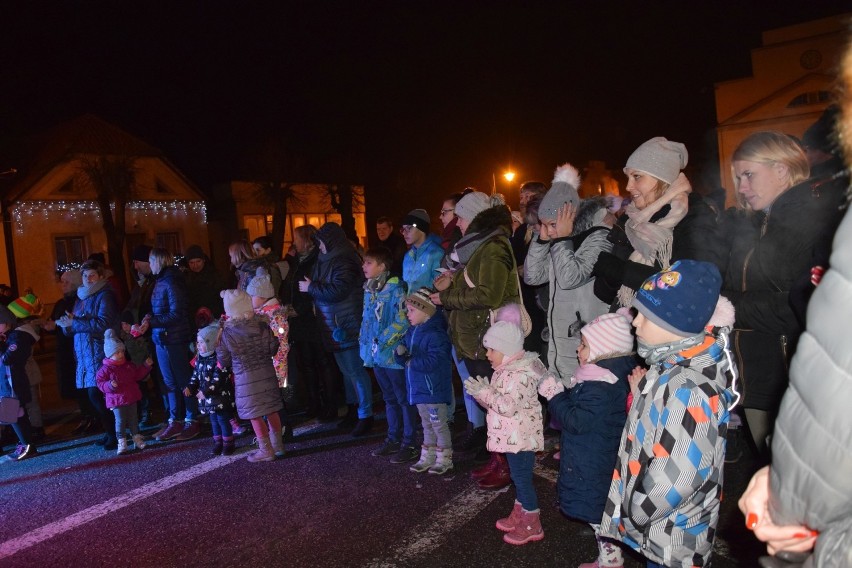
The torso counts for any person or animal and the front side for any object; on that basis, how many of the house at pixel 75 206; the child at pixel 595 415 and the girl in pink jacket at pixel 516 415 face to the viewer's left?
2

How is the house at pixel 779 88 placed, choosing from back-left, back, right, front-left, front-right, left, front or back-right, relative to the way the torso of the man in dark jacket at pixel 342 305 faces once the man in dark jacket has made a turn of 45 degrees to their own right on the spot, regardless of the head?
right

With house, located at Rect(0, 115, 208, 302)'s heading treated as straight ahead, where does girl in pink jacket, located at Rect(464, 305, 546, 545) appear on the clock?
The girl in pink jacket is roughly at 12 o'clock from the house.

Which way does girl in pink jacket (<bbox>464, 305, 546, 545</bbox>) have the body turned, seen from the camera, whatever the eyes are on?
to the viewer's left

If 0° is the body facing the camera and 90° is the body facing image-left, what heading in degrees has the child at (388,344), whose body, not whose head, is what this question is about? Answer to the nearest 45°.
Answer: approximately 45°

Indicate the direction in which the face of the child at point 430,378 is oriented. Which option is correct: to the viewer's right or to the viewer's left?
to the viewer's left

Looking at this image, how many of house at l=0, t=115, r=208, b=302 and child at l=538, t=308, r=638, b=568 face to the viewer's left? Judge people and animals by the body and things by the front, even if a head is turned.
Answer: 1

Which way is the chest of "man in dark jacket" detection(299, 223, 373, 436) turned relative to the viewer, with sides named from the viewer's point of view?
facing to the left of the viewer

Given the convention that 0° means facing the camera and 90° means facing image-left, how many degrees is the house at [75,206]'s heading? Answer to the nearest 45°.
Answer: approximately 0°

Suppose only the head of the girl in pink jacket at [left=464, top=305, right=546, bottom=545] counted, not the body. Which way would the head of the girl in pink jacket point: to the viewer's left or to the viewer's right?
to the viewer's left

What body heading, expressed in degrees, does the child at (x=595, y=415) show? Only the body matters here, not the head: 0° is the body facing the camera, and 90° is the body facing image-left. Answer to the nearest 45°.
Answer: approximately 90°
